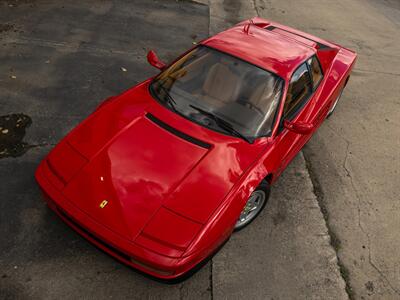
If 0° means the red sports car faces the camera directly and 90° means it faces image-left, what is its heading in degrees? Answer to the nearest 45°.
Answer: approximately 45°
